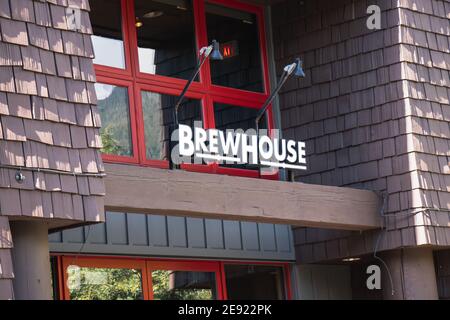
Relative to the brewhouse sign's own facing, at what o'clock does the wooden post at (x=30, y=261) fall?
The wooden post is roughly at 3 o'clock from the brewhouse sign.

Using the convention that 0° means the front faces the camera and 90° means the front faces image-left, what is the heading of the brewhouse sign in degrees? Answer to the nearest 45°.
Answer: approximately 315°
